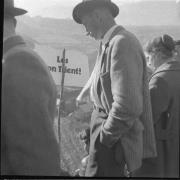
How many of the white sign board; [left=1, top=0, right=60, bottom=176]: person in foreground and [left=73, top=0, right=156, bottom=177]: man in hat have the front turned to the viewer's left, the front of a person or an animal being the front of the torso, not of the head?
1

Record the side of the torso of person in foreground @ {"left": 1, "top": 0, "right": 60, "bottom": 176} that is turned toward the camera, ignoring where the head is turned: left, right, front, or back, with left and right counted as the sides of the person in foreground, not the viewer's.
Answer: back

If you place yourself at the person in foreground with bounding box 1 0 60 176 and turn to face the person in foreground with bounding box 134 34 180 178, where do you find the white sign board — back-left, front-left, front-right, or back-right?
front-left

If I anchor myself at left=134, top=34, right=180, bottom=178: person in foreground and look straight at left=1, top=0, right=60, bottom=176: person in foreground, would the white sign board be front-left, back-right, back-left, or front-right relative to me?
front-right

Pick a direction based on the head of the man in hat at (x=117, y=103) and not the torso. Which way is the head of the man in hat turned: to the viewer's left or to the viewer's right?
to the viewer's left

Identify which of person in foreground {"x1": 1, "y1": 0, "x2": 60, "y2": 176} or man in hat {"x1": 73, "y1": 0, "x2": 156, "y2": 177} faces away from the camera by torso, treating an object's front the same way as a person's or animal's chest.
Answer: the person in foreground

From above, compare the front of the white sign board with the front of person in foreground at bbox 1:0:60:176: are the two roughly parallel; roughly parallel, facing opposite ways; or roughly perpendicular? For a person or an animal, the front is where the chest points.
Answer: roughly parallel, facing opposite ways

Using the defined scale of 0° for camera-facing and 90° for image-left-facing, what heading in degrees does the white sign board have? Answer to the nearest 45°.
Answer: approximately 0°

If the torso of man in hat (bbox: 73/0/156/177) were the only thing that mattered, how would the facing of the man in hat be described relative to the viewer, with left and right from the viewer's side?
facing to the left of the viewer

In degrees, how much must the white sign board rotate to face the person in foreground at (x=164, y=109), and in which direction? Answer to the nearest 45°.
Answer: approximately 90° to its left

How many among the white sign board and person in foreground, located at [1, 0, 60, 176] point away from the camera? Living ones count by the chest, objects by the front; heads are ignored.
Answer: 1

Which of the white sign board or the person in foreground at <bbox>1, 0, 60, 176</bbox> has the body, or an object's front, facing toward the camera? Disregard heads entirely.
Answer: the white sign board

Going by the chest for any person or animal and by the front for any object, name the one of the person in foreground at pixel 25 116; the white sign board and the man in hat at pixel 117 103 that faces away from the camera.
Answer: the person in foreground

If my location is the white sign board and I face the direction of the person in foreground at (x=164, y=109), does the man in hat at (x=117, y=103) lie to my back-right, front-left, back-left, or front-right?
front-right
